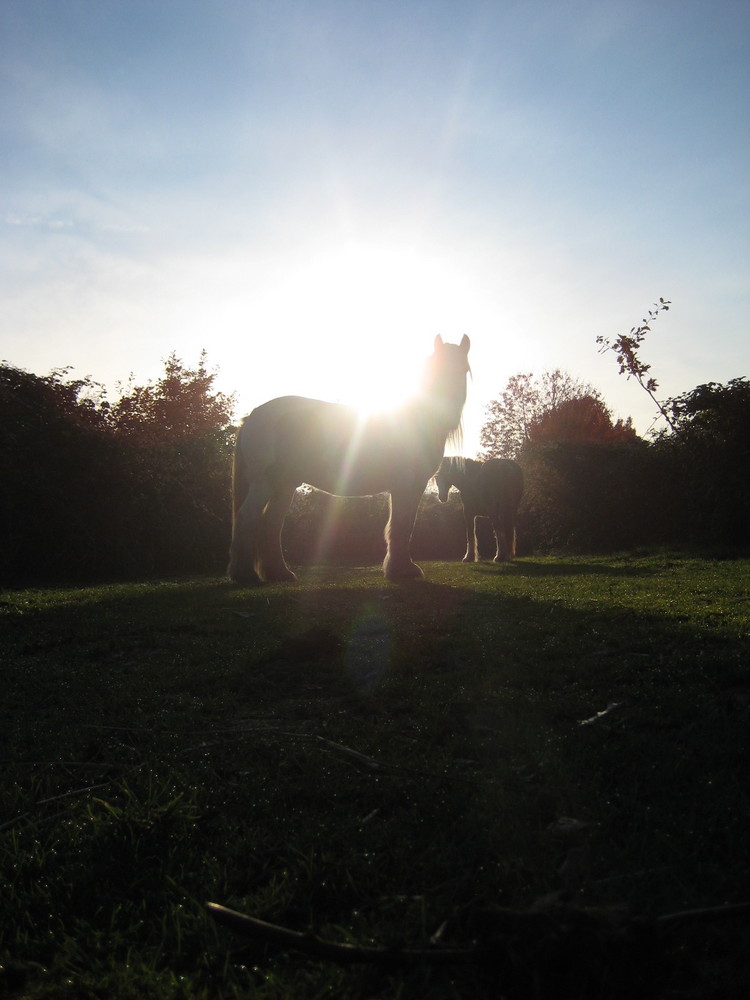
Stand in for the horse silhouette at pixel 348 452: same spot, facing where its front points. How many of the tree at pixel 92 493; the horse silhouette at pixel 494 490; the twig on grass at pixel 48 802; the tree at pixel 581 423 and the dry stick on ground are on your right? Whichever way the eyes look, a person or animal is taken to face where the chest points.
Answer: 2

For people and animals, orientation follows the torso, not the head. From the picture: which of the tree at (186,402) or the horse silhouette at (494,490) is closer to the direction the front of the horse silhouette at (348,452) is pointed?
the horse silhouette

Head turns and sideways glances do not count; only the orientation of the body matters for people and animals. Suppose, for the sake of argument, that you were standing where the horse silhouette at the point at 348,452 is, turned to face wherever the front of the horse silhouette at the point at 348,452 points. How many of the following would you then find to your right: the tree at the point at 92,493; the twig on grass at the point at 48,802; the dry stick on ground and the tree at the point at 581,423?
2

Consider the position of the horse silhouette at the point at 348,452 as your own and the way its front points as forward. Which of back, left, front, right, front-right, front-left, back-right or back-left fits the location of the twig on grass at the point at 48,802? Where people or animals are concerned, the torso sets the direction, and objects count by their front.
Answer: right

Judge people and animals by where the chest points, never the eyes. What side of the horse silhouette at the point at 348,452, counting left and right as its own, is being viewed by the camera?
right

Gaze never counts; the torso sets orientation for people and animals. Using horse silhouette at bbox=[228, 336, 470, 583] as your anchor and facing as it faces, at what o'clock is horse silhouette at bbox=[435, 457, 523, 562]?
horse silhouette at bbox=[435, 457, 523, 562] is roughly at 10 o'clock from horse silhouette at bbox=[228, 336, 470, 583].

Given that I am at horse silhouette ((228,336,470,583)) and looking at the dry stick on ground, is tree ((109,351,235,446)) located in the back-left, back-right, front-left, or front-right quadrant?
back-right

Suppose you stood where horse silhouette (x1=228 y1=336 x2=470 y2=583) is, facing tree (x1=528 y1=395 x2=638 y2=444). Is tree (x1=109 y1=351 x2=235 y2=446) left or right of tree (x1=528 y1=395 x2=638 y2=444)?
left

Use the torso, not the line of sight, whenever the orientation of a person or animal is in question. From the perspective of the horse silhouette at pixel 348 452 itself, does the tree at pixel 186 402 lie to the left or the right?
on its left

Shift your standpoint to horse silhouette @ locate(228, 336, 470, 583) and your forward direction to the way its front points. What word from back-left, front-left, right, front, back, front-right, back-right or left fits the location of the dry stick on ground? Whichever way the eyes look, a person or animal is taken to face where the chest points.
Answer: right

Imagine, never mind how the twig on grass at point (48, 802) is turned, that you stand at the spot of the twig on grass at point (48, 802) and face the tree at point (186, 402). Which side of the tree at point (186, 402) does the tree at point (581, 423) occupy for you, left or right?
right

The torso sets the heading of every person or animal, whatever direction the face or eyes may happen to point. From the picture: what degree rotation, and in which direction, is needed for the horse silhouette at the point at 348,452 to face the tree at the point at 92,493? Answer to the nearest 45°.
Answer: approximately 135° to its left

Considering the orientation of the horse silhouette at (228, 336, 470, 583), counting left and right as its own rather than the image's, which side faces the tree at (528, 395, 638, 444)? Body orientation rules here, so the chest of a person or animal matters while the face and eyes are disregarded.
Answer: left

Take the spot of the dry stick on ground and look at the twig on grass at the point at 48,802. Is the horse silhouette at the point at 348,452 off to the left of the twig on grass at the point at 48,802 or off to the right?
right
